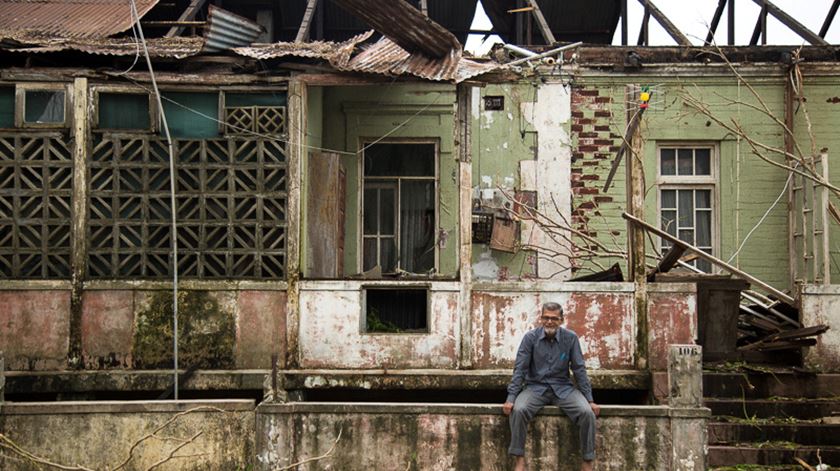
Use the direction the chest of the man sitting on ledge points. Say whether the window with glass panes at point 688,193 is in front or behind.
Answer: behind

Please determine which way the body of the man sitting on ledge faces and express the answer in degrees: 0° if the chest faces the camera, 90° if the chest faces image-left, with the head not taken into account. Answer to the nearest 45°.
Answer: approximately 0°

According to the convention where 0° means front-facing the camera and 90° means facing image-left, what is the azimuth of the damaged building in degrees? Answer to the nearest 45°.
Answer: approximately 0°

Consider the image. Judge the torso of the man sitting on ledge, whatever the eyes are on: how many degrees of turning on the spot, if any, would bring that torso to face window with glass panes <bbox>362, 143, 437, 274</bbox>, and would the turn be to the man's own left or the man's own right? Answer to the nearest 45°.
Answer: approximately 135° to the man's own right
